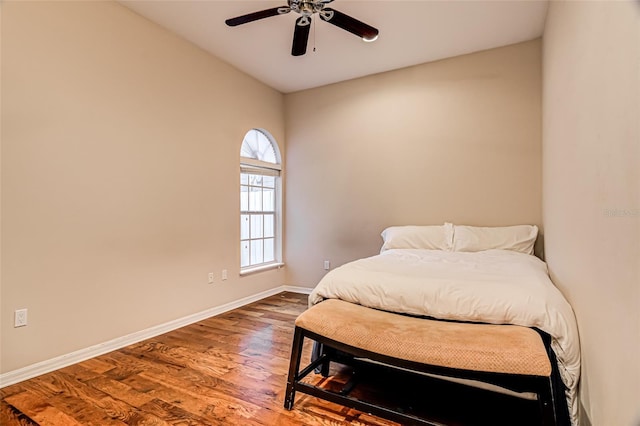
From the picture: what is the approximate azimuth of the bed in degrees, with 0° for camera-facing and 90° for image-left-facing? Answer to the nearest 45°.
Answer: approximately 0°
